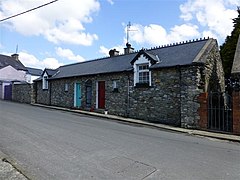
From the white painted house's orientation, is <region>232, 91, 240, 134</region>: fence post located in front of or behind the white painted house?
in front

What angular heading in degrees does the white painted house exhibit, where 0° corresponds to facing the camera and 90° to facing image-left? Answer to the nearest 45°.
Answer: approximately 0°

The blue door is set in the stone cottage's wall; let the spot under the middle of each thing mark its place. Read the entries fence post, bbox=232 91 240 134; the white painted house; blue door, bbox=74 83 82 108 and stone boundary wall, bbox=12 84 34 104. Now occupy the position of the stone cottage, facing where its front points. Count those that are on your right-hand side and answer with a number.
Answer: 3

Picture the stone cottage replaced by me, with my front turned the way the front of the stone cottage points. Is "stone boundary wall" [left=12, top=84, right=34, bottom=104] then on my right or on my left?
on my right

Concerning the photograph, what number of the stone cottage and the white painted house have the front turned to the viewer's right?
0

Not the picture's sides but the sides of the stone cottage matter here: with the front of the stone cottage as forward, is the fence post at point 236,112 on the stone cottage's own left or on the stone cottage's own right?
on the stone cottage's own left

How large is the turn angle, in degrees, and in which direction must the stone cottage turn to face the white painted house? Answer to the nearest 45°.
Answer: approximately 90° to its right
